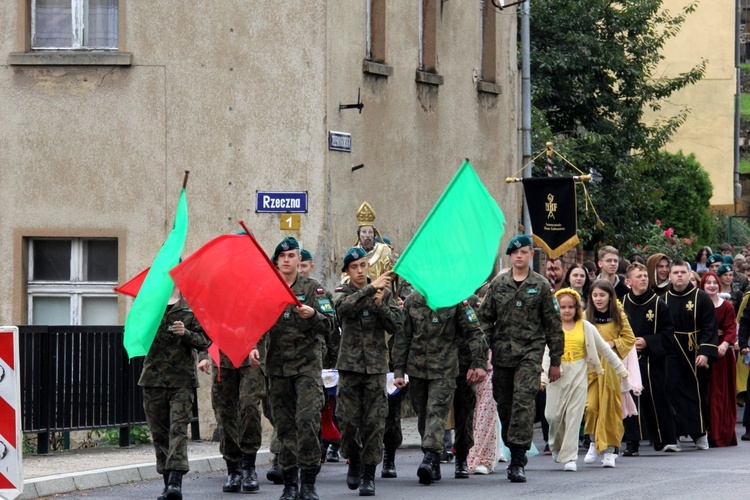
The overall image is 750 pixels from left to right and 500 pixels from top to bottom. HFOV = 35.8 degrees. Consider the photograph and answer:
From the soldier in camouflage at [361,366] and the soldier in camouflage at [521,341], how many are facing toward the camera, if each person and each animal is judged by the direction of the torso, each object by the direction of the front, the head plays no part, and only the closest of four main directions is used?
2

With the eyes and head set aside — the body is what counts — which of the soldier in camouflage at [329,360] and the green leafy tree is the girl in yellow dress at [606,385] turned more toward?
the soldier in camouflage

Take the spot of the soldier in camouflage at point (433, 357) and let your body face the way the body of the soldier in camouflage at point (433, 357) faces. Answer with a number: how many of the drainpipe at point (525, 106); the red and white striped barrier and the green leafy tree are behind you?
2

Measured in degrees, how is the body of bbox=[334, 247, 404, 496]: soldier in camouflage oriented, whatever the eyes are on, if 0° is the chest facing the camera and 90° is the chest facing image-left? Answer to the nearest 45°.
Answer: approximately 0°

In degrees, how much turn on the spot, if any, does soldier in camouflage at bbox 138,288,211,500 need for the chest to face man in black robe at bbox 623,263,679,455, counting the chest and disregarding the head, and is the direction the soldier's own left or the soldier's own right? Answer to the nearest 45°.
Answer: approximately 135° to the soldier's own left
